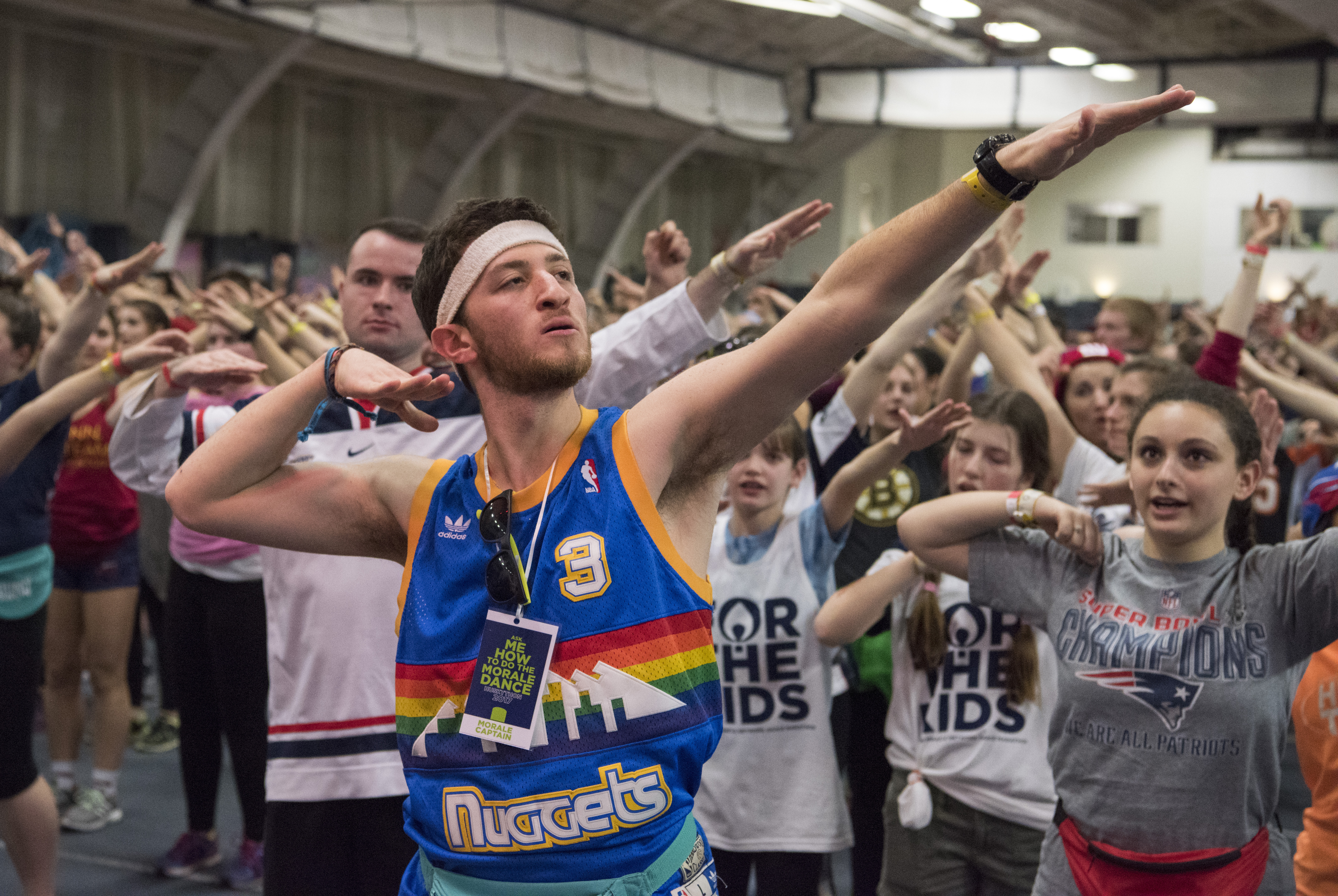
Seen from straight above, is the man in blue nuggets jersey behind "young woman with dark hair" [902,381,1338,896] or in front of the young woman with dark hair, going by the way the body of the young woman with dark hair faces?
in front

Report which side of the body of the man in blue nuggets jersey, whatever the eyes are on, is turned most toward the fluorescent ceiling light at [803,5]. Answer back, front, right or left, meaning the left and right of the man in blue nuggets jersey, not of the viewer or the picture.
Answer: back

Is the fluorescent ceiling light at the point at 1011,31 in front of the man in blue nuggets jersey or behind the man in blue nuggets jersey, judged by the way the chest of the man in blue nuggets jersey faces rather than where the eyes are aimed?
behind

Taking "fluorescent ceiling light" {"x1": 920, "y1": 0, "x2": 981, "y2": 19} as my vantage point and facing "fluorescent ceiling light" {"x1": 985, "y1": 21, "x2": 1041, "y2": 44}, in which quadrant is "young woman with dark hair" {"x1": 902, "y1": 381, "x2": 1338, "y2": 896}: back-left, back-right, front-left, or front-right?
back-right

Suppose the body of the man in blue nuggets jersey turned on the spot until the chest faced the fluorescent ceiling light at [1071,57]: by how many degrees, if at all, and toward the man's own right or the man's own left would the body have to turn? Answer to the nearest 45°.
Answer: approximately 180°

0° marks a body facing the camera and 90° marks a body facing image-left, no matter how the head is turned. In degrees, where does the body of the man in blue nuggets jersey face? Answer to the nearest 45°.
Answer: approximately 0°

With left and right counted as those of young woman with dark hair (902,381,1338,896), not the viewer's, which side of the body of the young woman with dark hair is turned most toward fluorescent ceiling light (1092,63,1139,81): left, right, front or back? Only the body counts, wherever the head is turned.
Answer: back

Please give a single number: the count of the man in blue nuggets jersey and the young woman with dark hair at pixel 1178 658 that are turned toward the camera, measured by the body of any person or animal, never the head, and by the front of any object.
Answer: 2

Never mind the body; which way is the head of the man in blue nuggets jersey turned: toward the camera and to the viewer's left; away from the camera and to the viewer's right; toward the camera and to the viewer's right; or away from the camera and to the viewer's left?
toward the camera and to the viewer's right

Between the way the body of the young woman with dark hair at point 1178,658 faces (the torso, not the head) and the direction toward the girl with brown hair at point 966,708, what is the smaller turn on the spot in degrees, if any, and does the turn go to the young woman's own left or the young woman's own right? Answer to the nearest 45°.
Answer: approximately 135° to the young woman's own right

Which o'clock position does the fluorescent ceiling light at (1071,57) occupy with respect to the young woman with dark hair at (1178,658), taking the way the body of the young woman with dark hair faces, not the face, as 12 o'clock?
The fluorescent ceiling light is roughly at 6 o'clock from the young woman with dark hair.

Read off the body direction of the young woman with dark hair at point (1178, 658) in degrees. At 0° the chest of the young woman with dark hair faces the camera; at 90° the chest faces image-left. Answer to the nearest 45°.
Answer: approximately 0°
